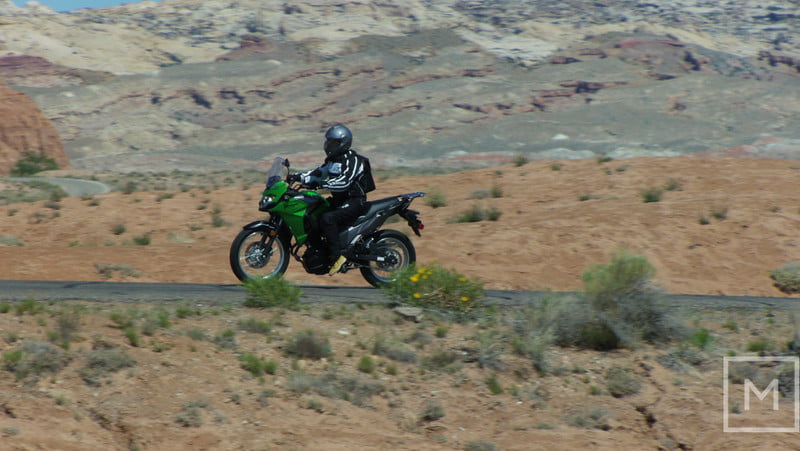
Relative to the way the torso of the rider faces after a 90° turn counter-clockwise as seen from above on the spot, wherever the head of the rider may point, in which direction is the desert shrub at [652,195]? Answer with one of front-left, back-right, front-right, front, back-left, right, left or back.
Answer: back-left

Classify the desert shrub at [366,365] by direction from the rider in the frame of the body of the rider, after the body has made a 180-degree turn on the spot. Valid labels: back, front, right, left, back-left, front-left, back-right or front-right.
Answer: right

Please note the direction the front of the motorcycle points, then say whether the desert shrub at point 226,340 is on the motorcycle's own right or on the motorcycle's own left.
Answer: on the motorcycle's own left

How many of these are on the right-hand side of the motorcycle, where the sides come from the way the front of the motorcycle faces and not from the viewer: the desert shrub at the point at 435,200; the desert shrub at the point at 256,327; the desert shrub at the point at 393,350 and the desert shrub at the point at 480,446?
1

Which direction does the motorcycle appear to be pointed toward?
to the viewer's left

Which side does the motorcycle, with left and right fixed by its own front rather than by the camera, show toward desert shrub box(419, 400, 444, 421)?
left

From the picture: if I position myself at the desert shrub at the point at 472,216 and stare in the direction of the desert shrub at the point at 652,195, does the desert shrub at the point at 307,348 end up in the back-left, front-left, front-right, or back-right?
back-right

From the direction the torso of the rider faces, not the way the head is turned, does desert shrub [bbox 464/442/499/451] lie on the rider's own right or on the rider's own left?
on the rider's own left

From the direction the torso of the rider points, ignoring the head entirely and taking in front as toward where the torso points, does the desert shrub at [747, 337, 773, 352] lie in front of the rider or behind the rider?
behind

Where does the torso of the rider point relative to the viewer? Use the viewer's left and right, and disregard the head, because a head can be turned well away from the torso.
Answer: facing to the left of the viewer
